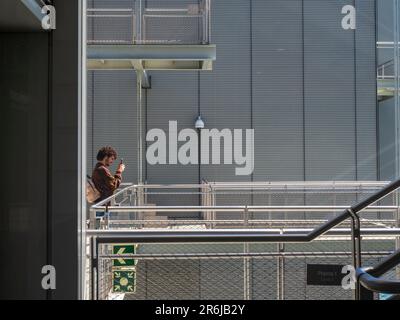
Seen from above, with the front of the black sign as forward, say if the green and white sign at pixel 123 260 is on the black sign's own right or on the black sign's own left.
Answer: on the black sign's own right

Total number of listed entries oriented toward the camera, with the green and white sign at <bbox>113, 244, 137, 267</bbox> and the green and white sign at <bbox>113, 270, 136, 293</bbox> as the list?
2

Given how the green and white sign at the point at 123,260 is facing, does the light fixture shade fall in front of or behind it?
behind

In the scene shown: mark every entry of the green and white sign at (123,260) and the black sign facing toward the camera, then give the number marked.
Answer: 2

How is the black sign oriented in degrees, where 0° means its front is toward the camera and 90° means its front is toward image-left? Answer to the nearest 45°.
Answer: approximately 0°
